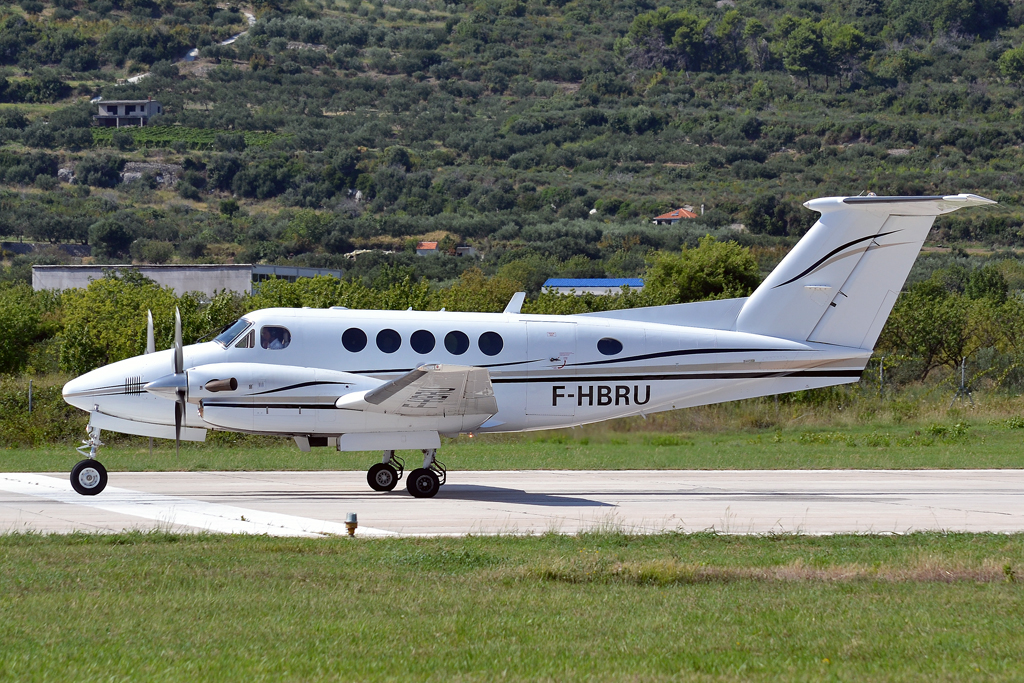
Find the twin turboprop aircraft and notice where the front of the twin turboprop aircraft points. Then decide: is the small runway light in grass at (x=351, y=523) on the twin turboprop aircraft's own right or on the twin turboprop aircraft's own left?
on the twin turboprop aircraft's own left

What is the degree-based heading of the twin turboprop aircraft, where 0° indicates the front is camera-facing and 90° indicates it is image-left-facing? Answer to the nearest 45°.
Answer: approximately 90°

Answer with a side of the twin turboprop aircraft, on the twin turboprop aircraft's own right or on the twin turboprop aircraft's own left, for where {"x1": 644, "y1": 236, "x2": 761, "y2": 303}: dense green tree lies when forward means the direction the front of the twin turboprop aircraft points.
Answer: on the twin turboprop aircraft's own right
